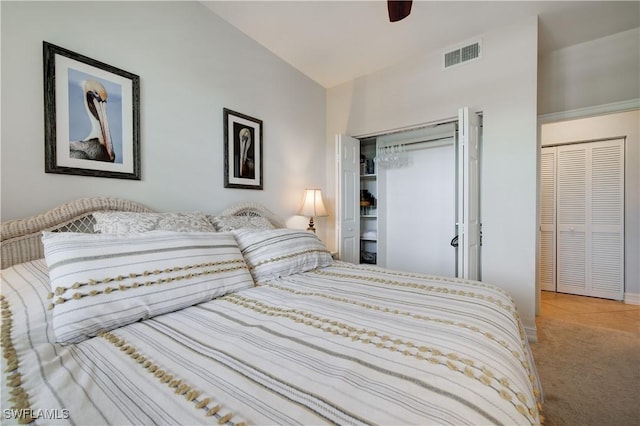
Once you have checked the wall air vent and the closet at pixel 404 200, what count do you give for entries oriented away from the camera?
0

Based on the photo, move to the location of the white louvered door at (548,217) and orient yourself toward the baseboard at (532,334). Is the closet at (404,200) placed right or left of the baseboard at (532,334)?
right

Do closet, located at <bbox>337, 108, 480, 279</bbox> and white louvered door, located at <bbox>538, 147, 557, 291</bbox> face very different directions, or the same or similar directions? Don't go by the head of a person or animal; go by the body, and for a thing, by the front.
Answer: same or similar directions

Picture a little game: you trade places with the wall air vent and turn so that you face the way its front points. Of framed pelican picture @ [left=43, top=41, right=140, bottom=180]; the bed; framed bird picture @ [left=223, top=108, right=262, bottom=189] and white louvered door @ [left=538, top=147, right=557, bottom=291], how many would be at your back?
1

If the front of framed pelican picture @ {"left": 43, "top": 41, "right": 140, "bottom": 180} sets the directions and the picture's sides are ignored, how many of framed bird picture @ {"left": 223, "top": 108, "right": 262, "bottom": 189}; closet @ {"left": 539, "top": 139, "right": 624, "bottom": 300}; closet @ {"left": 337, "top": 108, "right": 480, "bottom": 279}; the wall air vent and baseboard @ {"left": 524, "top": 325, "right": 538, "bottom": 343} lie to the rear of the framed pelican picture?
0

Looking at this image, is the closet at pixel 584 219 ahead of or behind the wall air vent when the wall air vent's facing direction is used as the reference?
behind

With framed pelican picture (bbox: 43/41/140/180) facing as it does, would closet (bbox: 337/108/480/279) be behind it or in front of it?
in front

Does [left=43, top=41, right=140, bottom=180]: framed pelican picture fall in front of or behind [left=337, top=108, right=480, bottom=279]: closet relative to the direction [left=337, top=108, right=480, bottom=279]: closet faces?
in front

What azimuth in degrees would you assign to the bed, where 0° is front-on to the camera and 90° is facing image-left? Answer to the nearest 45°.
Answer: approximately 315°

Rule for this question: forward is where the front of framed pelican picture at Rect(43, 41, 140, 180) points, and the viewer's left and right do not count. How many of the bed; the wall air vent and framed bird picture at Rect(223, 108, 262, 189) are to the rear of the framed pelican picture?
0

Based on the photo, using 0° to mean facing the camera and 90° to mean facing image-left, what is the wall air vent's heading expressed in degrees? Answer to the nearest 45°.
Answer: approximately 45°

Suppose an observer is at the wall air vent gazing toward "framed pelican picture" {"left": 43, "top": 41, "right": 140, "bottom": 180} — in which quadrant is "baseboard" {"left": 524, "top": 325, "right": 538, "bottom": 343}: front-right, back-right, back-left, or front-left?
back-left

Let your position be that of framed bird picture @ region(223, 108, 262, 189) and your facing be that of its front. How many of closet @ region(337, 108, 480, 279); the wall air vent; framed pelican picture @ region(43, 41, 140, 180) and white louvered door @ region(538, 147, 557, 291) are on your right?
1

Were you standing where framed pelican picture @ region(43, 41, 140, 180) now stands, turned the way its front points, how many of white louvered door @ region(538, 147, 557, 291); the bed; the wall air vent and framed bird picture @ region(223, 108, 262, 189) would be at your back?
0

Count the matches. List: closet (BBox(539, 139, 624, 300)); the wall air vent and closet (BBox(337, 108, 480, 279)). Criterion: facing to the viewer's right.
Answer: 0

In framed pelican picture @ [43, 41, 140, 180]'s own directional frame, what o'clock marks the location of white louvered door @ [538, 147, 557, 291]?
The white louvered door is roughly at 11 o'clock from the framed pelican picture.

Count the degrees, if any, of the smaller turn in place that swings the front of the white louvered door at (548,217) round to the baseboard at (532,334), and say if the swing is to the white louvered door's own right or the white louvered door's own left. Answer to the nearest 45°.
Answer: approximately 45° to the white louvered door's own left

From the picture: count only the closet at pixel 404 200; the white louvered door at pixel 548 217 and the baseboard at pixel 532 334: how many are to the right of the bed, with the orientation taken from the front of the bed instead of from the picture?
0
